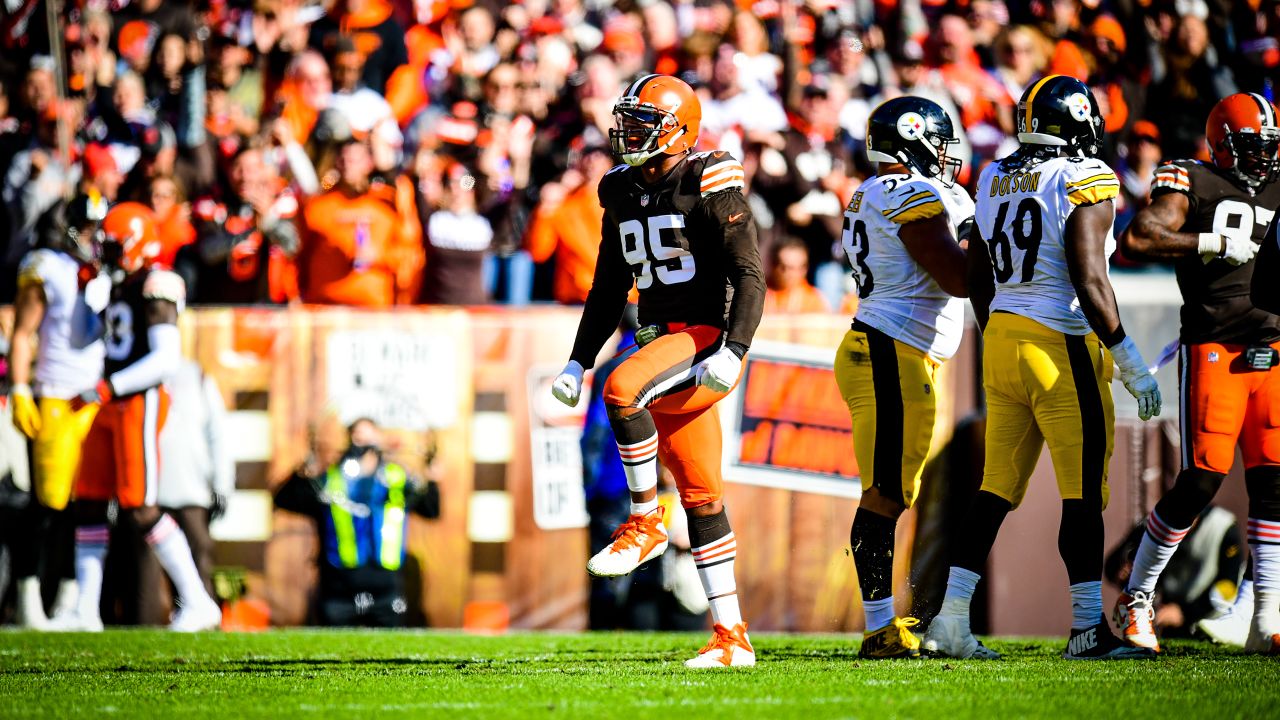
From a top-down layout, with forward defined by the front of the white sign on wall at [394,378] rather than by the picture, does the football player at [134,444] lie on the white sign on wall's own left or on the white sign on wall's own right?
on the white sign on wall's own right

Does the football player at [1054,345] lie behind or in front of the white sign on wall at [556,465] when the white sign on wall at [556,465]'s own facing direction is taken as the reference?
in front

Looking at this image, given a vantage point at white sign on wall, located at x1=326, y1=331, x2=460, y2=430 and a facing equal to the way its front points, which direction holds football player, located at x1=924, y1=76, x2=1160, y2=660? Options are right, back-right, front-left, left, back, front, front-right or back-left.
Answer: front-left

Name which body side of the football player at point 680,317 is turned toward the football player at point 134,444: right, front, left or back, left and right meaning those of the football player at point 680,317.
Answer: right

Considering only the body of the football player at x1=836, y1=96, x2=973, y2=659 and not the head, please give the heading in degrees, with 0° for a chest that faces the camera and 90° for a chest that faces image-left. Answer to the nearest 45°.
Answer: approximately 270°

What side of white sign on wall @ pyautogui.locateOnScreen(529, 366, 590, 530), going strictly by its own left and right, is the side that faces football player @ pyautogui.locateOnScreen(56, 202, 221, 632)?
right

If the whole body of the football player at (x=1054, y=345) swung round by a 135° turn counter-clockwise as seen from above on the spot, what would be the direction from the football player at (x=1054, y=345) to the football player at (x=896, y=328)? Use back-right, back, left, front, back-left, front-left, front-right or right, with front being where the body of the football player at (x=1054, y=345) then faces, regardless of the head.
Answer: front

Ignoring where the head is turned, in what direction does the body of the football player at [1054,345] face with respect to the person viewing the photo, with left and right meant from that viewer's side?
facing away from the viewer and to the right of the viewer

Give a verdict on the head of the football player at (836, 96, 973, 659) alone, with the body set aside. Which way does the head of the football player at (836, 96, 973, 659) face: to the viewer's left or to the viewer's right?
to the viewer's right
